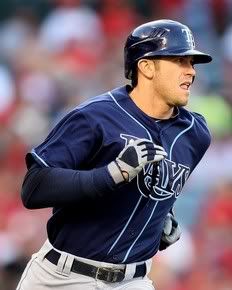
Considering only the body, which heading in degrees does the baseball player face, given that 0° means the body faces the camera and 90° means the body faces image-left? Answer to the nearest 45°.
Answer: approximately 315°
